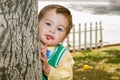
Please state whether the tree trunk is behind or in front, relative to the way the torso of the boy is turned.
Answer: in front

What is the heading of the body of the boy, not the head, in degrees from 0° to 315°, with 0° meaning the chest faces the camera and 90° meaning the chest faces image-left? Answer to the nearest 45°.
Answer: approximately 45°

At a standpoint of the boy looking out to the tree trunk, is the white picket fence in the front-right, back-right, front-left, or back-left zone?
back-right

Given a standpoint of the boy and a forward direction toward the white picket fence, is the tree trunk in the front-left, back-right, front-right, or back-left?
back-left

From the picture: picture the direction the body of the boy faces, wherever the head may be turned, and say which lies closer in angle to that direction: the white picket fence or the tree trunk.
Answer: the tree trunk

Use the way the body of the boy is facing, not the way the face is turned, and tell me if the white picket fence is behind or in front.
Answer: behind
